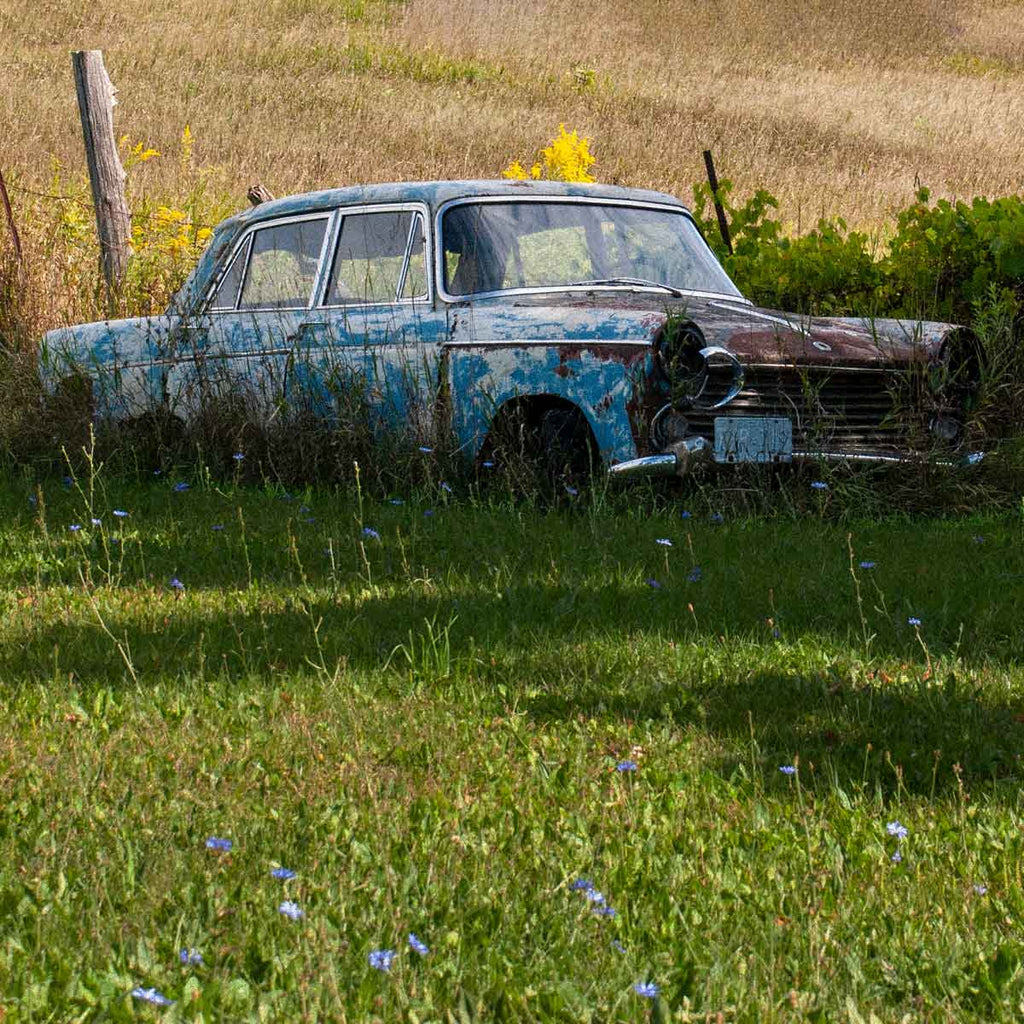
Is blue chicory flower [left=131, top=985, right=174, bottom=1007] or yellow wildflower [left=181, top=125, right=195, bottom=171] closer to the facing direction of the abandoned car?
the blue chicory flower

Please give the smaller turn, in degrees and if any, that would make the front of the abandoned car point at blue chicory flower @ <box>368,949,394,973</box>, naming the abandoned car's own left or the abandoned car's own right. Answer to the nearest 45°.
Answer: approximately 45° to the abandoned car's own right

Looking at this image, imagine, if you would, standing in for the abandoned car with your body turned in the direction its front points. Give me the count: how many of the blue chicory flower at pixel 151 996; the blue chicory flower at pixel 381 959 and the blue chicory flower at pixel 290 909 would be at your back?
0

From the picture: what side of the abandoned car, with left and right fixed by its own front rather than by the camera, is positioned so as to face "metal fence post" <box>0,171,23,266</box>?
back

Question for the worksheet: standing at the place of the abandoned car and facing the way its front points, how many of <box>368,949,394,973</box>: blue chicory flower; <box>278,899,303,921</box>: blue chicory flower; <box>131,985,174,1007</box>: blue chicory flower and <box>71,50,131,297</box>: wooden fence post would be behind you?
1

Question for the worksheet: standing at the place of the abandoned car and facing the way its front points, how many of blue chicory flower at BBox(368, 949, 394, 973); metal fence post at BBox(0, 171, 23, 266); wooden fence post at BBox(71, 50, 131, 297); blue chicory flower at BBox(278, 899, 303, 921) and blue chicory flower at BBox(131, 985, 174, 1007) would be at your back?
2

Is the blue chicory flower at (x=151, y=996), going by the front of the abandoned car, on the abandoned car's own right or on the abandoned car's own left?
on the abandoned car's own right

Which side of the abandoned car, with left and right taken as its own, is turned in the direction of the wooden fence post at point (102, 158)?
back

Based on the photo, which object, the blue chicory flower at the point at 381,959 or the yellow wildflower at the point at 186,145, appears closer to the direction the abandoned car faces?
the blue chicory flower

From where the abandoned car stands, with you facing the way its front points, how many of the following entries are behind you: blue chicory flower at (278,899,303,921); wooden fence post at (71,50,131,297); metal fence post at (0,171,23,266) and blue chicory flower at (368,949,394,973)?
2

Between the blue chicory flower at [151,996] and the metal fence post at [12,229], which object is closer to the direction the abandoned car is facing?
the blue chicory flower

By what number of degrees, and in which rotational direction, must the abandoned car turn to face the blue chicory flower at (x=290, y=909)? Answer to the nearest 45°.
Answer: approximately 45° to its right

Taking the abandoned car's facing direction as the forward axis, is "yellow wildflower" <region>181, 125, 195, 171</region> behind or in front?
behind
